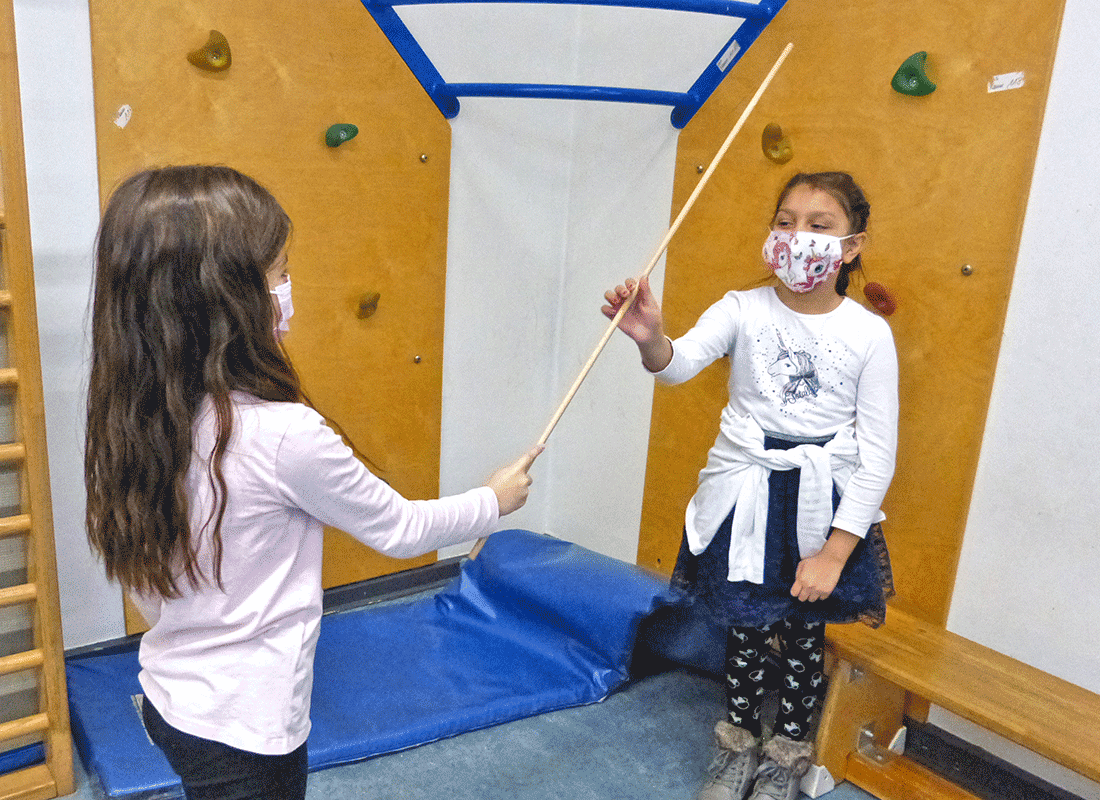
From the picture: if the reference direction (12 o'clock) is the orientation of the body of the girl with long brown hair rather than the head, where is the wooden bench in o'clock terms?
The wooden bench is roughly at 1 o'clock from the girl with long brown hair.

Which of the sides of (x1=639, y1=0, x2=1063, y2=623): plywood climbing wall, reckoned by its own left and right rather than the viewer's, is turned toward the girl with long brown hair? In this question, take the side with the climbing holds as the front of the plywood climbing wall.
front

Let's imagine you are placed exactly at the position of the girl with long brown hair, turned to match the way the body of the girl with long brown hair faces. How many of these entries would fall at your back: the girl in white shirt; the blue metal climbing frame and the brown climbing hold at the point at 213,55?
0

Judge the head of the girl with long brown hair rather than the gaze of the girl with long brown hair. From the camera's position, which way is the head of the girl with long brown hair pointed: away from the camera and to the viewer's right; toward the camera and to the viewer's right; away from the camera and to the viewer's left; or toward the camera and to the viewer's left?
away from the camera and to the viewer's right

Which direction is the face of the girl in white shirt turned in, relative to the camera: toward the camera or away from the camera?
toward the camera

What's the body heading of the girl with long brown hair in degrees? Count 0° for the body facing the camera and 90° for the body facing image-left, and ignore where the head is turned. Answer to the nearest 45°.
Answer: approximately 225°

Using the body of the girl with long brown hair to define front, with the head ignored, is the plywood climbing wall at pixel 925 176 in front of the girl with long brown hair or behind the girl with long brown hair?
in front

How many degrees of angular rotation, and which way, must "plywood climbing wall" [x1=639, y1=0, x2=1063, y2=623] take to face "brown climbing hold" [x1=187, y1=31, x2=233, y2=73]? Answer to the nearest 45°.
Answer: approximately 45° to its right

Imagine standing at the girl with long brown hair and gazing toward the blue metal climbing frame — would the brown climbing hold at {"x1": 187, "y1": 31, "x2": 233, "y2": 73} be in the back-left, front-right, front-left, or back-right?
front-left

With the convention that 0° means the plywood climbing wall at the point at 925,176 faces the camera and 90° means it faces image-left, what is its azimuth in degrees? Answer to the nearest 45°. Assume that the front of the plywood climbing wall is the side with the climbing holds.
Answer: approximately 45°
